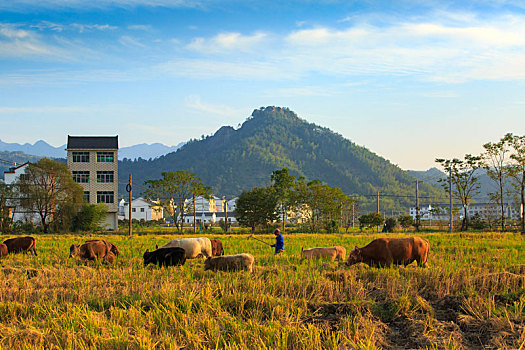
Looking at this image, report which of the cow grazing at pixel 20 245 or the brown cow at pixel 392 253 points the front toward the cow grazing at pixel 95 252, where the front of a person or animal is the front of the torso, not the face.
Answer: the brown cow

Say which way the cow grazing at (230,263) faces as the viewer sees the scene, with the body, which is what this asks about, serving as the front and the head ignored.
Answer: to the viewer's left

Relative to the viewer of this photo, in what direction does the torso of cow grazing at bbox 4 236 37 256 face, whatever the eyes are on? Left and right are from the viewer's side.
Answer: facing to the left of the viewer

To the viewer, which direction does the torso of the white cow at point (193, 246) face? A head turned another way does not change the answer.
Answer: to the viewer's left

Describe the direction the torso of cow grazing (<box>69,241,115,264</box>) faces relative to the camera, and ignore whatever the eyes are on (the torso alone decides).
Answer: to the viewer's left

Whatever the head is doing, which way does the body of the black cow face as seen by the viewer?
to the viewer's left

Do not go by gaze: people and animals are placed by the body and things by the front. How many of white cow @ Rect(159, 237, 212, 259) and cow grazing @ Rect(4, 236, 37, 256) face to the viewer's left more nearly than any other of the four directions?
2

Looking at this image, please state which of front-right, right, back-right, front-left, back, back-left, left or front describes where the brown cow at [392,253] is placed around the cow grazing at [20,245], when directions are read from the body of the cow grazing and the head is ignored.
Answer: back-left

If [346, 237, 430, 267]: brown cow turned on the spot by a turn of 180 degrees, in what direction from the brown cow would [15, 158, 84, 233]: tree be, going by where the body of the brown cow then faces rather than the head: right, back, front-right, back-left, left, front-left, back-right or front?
back-left

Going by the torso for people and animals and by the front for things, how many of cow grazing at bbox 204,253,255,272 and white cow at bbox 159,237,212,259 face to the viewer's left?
2

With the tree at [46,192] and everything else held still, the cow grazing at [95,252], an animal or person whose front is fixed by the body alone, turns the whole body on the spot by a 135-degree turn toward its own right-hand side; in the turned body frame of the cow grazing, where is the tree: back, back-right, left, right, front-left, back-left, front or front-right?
front-left

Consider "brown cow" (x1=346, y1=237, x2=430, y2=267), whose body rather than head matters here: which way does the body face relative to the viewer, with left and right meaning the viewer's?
facing to the left of the viewer
